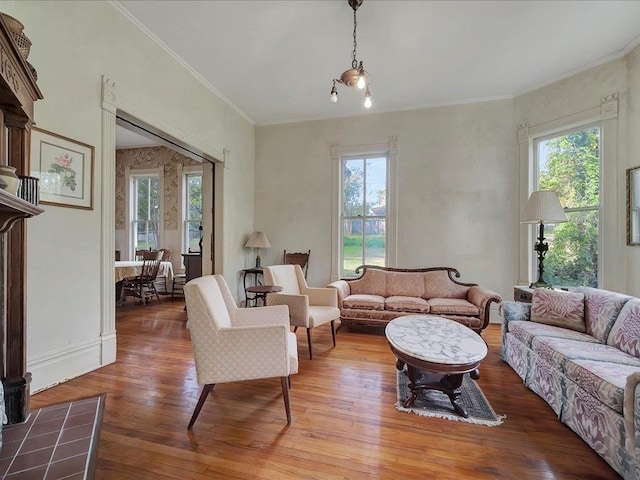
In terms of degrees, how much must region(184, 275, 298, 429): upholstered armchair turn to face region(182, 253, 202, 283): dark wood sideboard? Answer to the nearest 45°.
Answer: approximately 90° to its left

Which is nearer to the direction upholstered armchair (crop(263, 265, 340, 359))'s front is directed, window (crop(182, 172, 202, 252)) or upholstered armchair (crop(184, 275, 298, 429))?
the upholstered armchair

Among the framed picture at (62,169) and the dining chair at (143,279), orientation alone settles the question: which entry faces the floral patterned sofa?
the framed picture

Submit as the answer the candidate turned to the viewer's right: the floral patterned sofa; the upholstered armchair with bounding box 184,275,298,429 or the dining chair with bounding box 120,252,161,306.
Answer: the upholstered armchair

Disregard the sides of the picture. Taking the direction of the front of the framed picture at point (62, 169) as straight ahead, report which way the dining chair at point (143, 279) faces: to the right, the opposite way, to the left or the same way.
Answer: the opposite way

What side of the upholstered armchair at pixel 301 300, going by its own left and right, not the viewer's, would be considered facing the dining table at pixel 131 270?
back

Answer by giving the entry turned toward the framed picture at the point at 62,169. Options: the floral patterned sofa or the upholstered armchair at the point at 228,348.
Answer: the floral patterned sofa

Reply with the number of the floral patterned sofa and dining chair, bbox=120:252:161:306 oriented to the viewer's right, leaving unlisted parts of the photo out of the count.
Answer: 0

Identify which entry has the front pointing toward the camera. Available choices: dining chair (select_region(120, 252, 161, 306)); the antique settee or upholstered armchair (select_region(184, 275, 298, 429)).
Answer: the antique settee

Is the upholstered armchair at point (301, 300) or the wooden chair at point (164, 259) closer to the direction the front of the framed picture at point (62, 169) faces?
the upholstered armchair

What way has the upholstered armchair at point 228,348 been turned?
to the viewer's right

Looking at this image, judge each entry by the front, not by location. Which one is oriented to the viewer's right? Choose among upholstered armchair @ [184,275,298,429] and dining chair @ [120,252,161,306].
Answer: the upholstered armchair

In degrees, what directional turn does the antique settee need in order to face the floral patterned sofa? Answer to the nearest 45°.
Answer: approximately 45° to its left

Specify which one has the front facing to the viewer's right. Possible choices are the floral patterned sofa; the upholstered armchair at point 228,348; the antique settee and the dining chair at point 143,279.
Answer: the upholstered armchair
